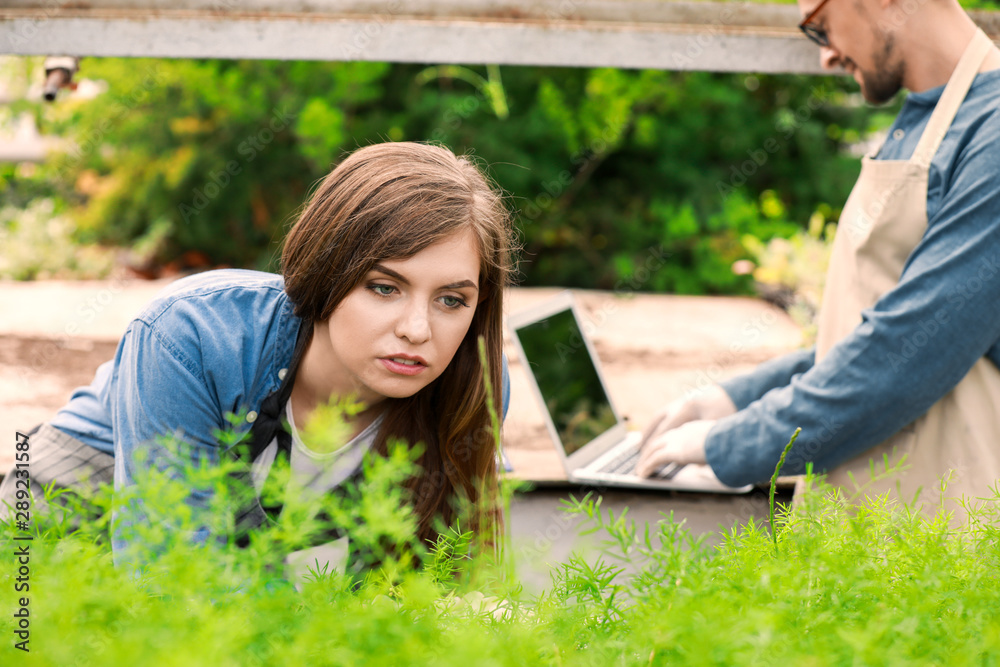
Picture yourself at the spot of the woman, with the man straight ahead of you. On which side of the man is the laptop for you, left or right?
left

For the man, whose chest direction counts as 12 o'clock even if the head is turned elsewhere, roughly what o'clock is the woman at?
The woman is roughly at 11 o'clock from the man.

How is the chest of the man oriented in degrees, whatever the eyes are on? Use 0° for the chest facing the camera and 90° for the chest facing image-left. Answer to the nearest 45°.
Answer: approximately 90°

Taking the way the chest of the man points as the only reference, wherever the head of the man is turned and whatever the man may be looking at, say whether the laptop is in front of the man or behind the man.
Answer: in front

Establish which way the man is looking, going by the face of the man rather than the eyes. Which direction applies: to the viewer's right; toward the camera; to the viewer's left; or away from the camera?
to the viewer's left
